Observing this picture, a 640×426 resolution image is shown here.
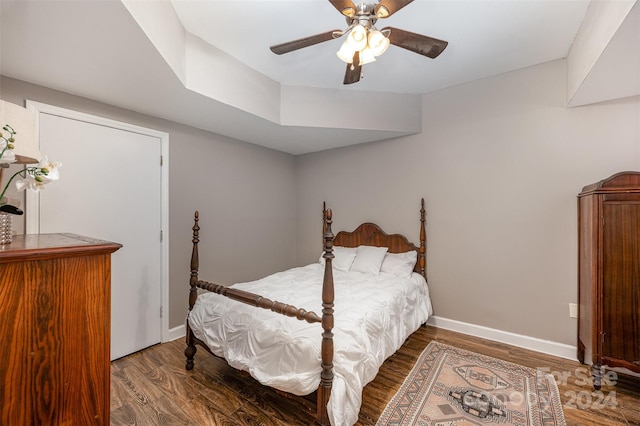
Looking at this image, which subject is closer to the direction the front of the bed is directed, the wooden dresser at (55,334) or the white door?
the wooden dresser

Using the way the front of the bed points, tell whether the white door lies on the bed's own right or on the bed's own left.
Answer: on the bed's own right

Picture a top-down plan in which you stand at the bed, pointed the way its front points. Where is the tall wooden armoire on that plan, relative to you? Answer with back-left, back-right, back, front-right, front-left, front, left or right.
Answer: back-left

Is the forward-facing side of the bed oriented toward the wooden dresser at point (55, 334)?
yes
